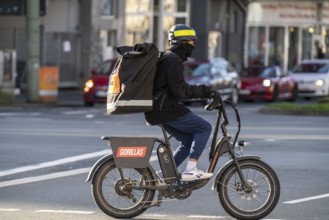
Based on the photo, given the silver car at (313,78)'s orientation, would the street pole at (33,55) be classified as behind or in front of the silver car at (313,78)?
in front

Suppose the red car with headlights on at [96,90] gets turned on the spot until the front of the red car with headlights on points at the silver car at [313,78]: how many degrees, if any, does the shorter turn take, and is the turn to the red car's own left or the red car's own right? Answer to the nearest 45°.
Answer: approximately 180°

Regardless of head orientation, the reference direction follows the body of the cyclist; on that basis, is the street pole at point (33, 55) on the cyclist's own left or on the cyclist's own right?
on the cyclist's own left

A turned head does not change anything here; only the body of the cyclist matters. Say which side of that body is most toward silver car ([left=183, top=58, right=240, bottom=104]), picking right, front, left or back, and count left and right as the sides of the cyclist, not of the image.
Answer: left

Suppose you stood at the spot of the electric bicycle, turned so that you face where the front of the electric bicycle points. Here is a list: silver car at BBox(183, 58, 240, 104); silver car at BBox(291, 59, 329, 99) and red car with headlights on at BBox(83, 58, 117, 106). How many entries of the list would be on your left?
3

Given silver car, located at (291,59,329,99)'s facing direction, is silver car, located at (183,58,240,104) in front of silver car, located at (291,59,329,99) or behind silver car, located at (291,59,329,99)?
in front

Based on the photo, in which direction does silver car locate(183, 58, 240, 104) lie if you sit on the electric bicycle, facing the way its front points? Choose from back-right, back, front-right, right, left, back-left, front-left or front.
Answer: left

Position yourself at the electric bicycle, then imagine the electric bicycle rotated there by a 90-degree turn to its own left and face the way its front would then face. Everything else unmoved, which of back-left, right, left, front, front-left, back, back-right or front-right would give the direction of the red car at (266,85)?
front

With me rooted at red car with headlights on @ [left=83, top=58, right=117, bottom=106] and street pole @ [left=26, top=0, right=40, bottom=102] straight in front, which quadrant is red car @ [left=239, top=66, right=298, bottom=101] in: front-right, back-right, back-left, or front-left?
back-right

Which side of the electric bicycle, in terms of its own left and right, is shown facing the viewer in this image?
right

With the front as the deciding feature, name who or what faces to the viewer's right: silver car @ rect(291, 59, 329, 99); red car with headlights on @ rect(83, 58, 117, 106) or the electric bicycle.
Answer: the electric bicycle

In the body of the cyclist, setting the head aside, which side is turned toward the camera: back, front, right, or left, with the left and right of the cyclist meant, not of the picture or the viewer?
right

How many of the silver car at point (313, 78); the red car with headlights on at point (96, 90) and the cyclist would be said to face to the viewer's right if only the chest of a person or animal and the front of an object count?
1

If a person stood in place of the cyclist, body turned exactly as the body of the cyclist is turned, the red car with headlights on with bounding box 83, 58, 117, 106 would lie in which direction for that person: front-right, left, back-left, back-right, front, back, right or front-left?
left
